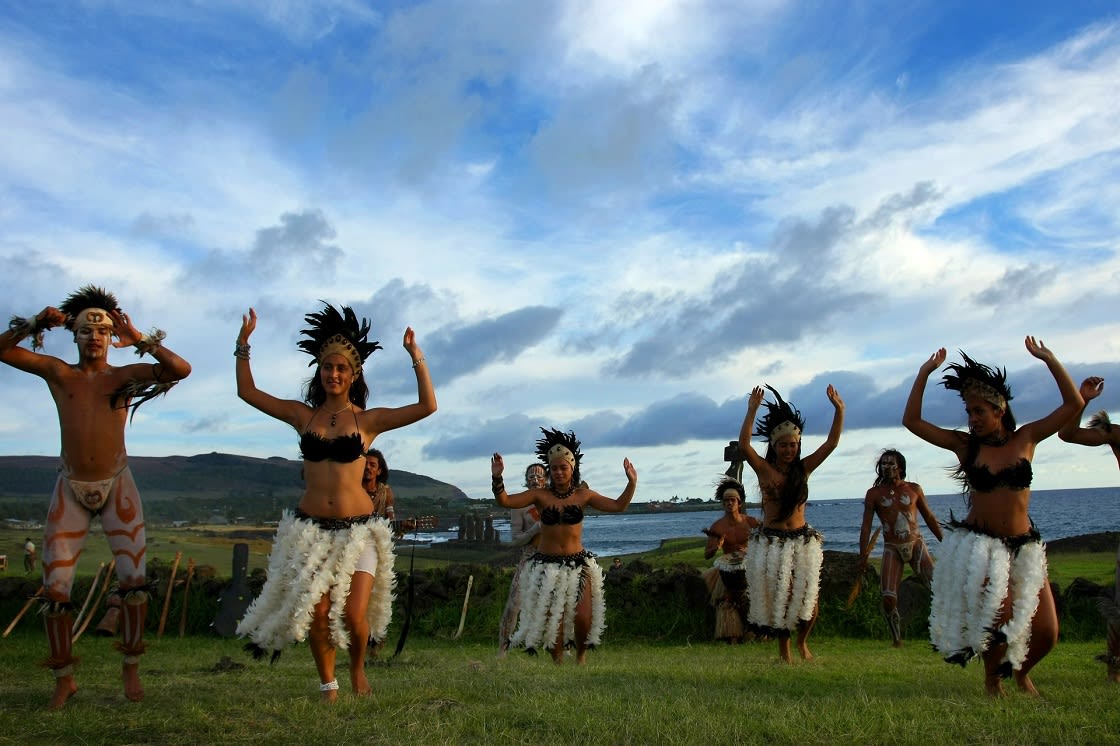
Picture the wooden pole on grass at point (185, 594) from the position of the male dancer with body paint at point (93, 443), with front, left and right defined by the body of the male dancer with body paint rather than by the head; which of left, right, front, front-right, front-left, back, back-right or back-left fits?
back

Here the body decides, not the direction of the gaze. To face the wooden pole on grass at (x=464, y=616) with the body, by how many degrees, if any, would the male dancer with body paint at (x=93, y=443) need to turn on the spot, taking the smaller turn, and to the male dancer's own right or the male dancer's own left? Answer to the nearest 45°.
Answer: approximately 135° to the male dancer's own left

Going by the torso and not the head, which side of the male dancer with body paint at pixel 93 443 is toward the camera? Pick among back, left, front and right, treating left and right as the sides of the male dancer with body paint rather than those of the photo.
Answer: front

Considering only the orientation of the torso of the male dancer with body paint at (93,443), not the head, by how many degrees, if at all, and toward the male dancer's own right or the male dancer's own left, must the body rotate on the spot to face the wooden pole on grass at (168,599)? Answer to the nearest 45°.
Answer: approximately 180°

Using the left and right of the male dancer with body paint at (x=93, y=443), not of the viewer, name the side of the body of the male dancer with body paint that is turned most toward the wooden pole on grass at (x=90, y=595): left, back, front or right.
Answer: back

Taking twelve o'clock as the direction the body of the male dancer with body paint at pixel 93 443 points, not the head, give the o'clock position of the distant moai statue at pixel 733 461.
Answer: The distant moai statue is roughly at 8 o'clock from the male dancer with body paint.

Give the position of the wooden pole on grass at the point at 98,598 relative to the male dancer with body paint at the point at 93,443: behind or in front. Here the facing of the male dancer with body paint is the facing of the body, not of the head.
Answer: behind
